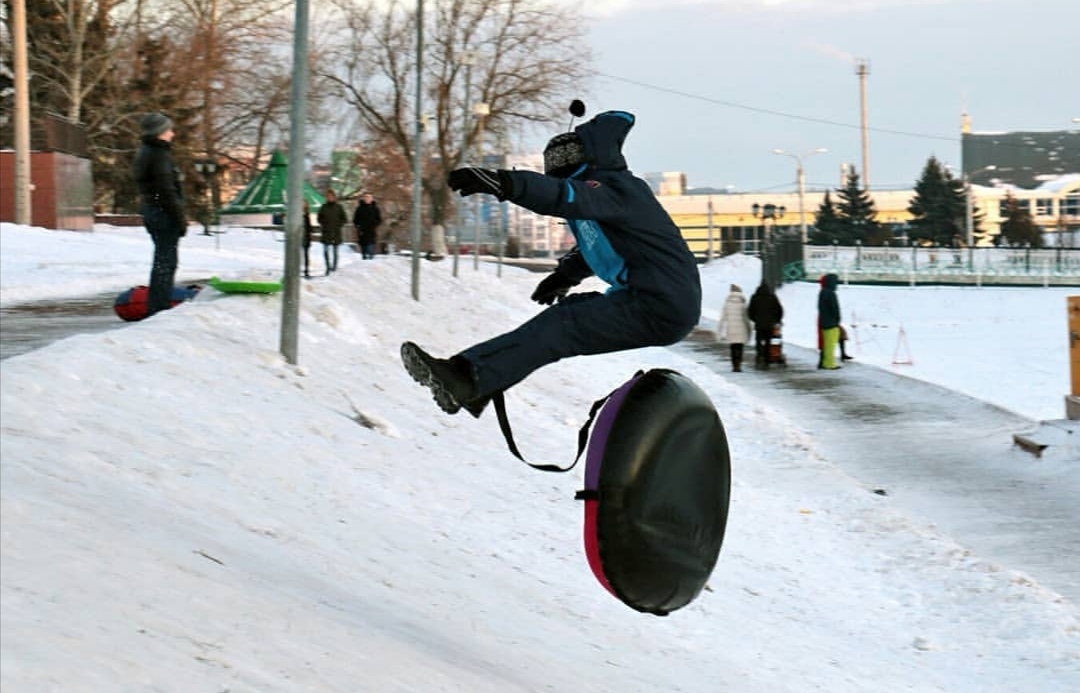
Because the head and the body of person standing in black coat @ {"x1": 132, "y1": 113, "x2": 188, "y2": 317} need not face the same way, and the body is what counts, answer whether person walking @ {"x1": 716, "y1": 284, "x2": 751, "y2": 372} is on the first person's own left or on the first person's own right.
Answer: on the first person's own left

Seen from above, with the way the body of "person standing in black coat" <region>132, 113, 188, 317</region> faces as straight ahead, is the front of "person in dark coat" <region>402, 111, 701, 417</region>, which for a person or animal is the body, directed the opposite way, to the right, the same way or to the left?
the opposite way

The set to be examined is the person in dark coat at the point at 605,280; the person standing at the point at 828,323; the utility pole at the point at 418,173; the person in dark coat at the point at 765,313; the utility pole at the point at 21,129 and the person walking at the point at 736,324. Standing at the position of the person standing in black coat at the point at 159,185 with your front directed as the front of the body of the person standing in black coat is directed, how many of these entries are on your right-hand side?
1

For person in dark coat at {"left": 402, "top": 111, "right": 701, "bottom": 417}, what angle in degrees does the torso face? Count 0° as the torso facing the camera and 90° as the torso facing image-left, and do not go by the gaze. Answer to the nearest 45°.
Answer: approximately 90°

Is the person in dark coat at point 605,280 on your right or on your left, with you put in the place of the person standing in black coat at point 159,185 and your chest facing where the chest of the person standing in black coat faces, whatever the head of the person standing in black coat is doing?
on your right

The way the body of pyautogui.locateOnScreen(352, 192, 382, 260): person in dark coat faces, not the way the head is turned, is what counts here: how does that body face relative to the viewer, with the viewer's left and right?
facing the viewer

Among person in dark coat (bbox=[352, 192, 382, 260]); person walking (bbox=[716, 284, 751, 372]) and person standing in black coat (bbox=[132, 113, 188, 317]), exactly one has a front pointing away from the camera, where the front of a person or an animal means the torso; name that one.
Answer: the person walking

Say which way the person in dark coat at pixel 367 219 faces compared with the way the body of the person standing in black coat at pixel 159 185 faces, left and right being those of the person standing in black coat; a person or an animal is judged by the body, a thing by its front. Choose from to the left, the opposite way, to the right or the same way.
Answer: to the right

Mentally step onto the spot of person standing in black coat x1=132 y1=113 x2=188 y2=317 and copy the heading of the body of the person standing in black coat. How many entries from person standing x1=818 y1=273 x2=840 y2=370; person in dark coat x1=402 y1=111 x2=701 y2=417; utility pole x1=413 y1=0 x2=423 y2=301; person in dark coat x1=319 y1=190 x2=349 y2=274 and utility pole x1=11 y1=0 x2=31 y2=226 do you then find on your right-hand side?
1

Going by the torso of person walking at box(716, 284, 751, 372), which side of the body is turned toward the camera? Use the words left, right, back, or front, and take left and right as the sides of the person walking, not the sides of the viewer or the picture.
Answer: back

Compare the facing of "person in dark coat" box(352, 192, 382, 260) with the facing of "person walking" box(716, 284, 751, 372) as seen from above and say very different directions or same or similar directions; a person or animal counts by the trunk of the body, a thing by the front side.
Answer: very different directions

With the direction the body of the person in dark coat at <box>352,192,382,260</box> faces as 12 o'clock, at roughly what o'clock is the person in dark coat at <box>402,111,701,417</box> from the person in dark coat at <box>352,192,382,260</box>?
the person in dark coat at <box>402,111,701,417</box> is roughly at 12 o'clock from the person in dark coat at <box>352,192,382,260</box>.

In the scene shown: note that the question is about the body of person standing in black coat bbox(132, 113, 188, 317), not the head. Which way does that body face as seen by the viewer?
to the viewer's right

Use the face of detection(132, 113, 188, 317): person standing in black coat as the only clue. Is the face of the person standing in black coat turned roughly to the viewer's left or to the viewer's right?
to the viewer's right
